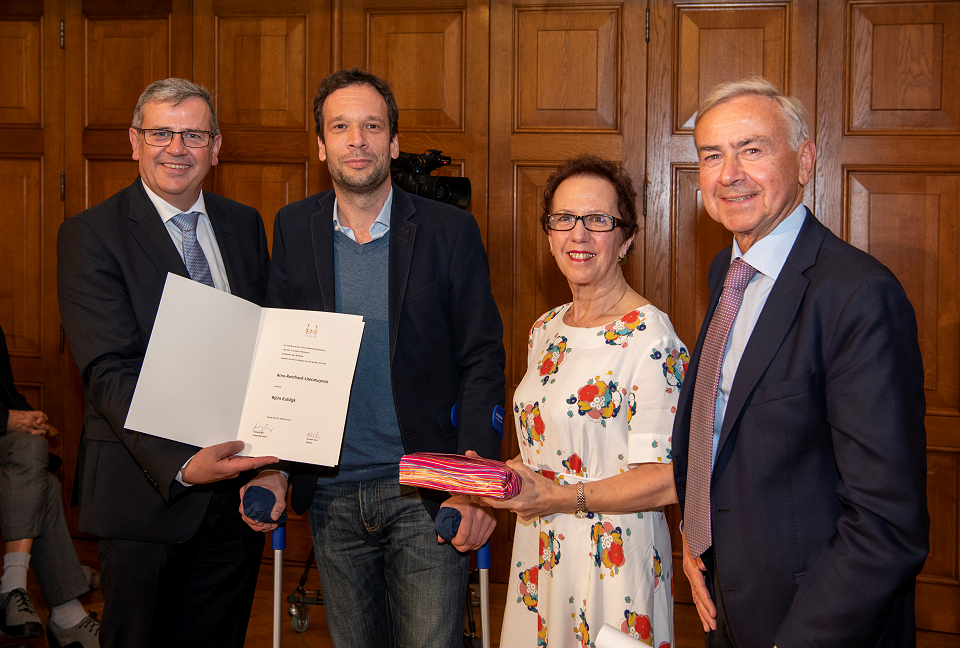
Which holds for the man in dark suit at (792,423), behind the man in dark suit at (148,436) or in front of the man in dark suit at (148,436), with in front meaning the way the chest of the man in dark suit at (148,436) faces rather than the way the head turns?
in front

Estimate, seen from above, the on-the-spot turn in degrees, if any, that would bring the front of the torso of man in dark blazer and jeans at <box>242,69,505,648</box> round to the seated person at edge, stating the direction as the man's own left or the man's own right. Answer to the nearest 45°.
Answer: approximately 135° to the man's own right

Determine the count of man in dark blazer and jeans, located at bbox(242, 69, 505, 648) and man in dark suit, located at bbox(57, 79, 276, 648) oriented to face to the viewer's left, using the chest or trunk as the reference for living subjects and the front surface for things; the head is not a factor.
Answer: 0

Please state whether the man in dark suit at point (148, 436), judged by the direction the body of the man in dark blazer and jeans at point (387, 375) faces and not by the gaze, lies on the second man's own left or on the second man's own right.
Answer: on the second man's own right

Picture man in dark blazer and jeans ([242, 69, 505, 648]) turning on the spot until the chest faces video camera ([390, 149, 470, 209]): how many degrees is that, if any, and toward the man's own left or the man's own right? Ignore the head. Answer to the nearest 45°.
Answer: approximately 180°

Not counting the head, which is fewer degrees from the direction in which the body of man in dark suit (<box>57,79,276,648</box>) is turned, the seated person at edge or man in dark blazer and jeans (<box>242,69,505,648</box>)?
the man in dark blazer and jeans

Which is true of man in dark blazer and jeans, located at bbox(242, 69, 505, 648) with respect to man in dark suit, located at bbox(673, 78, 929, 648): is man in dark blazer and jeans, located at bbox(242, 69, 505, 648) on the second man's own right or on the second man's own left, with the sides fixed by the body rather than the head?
on the second man's own right

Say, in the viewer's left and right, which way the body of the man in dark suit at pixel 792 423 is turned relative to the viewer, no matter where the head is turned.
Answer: facing the viewer and to the left of the viewer

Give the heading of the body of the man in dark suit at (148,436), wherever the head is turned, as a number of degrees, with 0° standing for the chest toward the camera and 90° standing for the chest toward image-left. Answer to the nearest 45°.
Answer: approximately 315°
